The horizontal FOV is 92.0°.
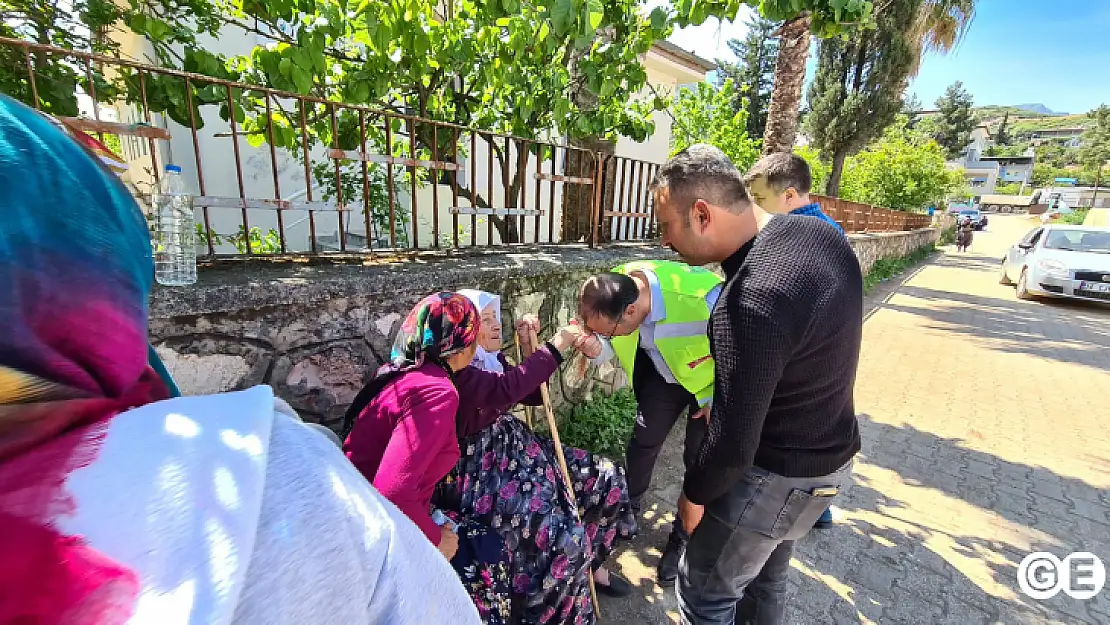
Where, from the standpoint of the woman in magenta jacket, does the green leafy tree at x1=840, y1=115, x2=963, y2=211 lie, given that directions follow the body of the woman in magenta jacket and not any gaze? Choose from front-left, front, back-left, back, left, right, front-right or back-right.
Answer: front

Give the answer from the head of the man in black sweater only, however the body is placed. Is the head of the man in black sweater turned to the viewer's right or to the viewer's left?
to the viewer's left

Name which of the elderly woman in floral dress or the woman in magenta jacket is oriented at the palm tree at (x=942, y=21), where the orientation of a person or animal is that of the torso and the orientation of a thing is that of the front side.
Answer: the woman in magenta jacket

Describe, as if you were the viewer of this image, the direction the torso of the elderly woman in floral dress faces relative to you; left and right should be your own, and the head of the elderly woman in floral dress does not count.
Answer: facing the viewer and to the right of the viewer

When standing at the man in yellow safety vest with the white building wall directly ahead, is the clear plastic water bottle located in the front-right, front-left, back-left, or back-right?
front-left

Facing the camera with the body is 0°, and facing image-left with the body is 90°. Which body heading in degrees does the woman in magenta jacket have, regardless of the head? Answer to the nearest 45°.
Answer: approximately 225°

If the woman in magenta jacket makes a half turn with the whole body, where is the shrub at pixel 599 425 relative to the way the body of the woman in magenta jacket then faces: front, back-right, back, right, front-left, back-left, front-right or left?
back

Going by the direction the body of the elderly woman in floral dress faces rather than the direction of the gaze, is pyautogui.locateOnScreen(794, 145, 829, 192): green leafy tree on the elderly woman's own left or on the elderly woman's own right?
on the elderly woman's own left

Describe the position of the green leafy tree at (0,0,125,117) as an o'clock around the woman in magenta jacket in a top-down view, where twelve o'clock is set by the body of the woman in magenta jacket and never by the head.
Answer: The green leafy tree is roughly at 9 o'clock from the woman in magenta jacket.

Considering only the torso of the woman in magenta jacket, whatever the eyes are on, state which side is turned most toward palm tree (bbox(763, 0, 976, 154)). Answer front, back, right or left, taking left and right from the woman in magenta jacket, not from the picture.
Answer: front

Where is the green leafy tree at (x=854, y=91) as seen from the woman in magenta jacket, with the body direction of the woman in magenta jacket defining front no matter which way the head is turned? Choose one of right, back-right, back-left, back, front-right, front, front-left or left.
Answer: front

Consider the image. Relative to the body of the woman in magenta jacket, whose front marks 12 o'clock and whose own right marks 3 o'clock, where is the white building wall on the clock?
The white building wall is roughly at 10 o'clock from the woman in magenta jacket.

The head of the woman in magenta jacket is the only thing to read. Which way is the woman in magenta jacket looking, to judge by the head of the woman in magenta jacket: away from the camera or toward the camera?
away from the camera

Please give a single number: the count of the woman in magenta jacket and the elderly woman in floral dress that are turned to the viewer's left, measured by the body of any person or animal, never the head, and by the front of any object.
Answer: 0

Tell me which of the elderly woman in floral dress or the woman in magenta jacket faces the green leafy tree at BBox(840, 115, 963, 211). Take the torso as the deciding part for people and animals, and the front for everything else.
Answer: the woman in magenta jacket

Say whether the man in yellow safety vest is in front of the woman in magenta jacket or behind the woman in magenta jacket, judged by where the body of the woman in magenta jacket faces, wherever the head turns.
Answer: in front

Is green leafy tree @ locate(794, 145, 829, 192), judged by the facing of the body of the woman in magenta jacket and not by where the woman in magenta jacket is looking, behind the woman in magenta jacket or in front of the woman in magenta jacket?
in front
